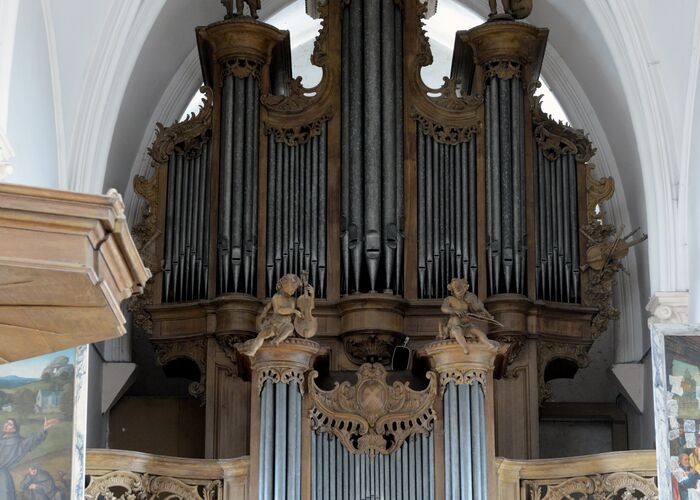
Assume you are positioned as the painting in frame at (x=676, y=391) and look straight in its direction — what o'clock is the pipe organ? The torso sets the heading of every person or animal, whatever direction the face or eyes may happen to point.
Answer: The pipe organ is roughly at 4 o'clock from the painting in frame.

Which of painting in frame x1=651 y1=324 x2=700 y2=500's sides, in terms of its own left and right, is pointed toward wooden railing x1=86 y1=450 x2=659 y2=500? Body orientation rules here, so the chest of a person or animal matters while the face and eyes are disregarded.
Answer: right

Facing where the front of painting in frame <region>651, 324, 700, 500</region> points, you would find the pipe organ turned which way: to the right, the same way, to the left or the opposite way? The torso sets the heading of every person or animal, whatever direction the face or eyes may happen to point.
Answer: the same way

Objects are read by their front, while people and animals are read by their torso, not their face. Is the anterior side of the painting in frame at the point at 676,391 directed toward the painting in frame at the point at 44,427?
no

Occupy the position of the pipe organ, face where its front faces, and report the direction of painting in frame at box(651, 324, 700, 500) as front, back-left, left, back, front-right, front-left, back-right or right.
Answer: front-left

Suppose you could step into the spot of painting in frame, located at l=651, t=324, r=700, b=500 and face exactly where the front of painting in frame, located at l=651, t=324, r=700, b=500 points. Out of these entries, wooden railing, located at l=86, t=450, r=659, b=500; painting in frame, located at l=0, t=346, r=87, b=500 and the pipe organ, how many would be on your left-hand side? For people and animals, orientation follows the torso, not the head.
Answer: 0

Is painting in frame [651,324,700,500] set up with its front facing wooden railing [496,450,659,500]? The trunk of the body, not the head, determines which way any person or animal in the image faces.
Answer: no

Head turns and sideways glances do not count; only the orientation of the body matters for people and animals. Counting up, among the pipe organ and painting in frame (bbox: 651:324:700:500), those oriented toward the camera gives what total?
2

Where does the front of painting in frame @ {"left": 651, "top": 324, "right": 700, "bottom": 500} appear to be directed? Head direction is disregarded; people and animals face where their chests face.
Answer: toward the camera

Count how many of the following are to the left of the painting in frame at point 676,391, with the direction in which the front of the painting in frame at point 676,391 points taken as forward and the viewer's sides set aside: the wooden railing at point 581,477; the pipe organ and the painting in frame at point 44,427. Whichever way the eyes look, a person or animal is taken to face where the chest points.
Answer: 0
